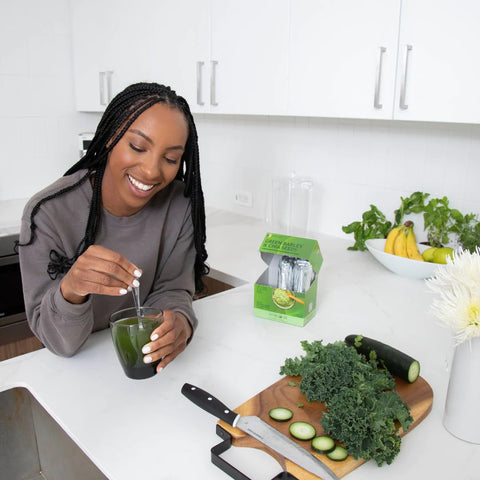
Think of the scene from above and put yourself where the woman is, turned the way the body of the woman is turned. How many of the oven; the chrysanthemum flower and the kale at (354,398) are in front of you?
2

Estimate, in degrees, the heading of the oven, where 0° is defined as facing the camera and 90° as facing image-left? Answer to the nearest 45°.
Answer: approximately 315°

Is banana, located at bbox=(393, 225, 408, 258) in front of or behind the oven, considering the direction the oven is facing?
in front

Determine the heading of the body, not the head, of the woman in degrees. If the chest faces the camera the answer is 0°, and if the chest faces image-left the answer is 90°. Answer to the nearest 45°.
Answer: approximately 315°

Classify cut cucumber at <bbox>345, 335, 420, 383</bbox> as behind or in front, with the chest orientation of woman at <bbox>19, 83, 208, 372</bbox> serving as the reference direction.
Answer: in front

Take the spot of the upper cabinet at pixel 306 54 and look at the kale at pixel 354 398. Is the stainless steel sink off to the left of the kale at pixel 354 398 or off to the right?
right

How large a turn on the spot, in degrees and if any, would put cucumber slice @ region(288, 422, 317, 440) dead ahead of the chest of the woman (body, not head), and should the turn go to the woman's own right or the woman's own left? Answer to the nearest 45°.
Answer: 0° — they already face it

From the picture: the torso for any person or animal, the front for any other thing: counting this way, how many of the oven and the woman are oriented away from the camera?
0
